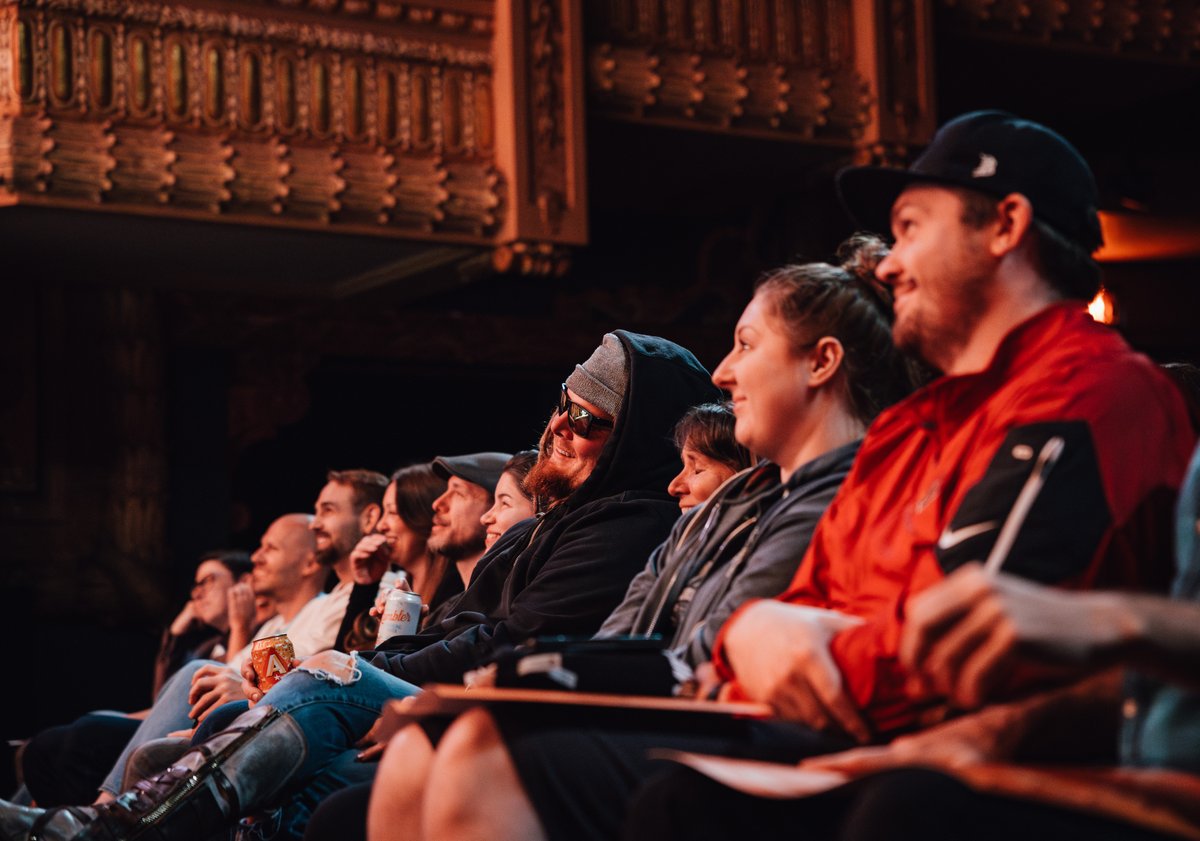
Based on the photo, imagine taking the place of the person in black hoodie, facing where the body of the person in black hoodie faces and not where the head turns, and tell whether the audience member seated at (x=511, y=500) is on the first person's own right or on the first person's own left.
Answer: on the first person's own right
